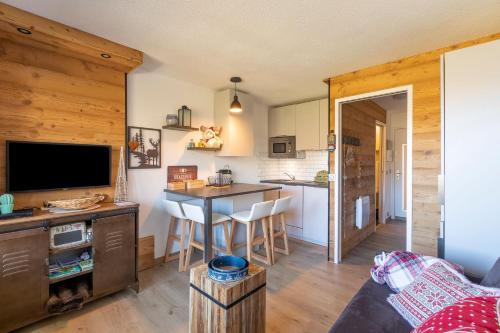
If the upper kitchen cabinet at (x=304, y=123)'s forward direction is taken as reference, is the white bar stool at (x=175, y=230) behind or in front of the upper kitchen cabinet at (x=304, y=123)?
in front

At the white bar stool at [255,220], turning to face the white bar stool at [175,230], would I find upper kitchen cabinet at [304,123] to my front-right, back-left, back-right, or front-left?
back-right

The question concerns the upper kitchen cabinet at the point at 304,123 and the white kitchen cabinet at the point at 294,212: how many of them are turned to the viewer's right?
0

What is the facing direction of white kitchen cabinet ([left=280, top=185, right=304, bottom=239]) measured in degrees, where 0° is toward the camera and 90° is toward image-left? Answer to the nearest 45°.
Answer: approximately 45°

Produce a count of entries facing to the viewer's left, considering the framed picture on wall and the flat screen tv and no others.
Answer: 0

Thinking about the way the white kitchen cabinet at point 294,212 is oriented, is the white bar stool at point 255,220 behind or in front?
in front

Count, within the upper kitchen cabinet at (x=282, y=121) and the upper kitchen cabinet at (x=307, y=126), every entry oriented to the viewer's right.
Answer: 0

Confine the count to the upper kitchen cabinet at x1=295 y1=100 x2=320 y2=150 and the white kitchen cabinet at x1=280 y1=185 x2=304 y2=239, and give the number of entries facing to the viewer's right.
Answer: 0
